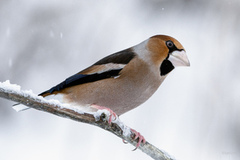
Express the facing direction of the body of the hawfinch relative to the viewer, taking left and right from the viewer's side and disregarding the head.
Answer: facing to the right of the viewer
